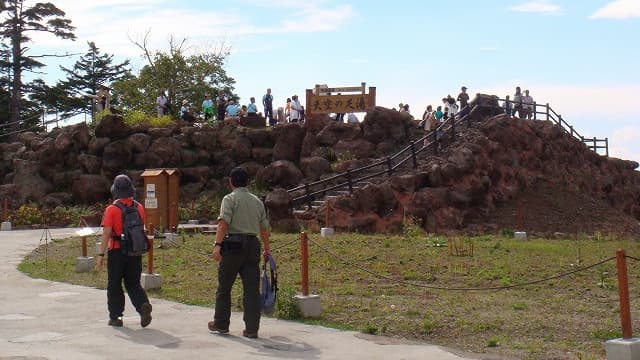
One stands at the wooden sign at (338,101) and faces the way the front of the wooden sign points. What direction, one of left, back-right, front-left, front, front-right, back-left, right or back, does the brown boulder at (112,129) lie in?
right

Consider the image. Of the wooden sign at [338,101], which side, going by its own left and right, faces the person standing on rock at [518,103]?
left

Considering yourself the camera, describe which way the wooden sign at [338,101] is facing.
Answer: facing the viewer

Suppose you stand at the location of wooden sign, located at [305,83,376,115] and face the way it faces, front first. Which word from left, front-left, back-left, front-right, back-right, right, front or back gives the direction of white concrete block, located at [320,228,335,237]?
front

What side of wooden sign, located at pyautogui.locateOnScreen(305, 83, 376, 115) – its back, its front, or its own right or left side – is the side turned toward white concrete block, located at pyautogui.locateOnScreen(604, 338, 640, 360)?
front

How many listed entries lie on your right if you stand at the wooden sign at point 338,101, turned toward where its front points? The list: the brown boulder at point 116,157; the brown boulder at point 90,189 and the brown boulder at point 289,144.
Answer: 3

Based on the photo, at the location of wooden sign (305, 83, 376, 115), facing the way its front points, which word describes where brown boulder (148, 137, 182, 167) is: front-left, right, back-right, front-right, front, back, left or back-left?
right

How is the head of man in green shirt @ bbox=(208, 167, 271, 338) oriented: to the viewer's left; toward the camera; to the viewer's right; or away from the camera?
away from the camera

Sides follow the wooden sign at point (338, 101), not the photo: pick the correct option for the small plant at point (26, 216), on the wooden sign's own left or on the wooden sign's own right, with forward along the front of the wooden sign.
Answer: on the wooden sign's own right

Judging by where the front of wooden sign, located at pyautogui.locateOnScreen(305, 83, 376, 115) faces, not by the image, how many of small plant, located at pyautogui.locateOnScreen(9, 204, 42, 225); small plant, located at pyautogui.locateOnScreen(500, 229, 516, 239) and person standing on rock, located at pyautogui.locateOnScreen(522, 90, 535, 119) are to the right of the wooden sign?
1

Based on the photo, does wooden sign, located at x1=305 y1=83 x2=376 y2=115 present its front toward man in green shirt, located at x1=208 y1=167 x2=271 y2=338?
yes

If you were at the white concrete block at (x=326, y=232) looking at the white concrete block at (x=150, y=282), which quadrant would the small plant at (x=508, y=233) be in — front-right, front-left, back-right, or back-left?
back-left

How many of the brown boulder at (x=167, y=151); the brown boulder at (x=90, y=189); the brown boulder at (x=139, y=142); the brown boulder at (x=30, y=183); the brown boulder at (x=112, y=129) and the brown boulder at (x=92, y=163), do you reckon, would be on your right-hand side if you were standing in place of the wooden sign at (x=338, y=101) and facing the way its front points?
6

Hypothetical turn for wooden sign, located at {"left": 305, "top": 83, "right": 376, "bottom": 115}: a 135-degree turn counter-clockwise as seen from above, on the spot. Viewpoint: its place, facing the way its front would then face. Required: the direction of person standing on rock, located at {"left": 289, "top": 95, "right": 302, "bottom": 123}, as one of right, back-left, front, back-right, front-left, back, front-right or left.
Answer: left

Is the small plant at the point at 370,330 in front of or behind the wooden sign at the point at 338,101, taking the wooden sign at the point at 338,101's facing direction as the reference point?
in front

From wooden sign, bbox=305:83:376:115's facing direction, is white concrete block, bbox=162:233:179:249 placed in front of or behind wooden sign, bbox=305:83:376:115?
in front

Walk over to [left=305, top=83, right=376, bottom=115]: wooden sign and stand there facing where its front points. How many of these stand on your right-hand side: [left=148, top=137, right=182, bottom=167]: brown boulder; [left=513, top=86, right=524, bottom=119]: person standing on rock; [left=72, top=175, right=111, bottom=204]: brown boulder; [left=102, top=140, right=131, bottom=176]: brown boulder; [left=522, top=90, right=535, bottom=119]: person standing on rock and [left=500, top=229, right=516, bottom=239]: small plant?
3
